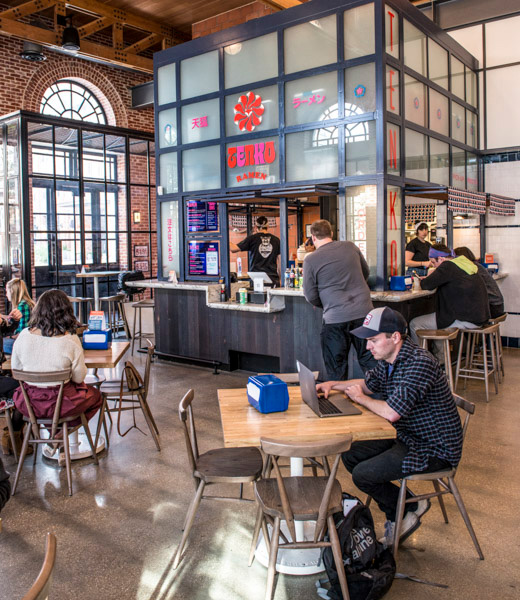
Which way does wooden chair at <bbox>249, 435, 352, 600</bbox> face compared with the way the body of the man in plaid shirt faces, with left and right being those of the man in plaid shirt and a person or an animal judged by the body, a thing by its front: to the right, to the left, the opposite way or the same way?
to the right

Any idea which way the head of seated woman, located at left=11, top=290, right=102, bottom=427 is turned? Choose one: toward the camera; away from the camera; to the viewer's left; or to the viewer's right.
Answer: away from the camera

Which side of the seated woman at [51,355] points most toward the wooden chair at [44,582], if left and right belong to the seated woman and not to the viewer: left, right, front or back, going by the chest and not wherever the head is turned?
back

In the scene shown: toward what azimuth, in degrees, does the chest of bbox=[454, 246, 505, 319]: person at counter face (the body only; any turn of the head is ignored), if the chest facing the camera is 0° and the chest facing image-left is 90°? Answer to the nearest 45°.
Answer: approximately 90°

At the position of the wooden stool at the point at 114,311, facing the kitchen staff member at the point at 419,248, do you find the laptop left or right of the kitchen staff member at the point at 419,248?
right

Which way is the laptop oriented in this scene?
to the viewer's right

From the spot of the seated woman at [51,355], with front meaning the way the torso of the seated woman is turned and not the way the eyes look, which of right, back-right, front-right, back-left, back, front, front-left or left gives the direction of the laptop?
back-right

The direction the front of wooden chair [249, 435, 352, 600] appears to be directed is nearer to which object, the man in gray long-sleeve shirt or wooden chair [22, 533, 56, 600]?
the man in gray long-sleeve shirt

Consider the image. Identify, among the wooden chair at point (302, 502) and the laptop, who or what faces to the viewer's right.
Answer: the laptop
